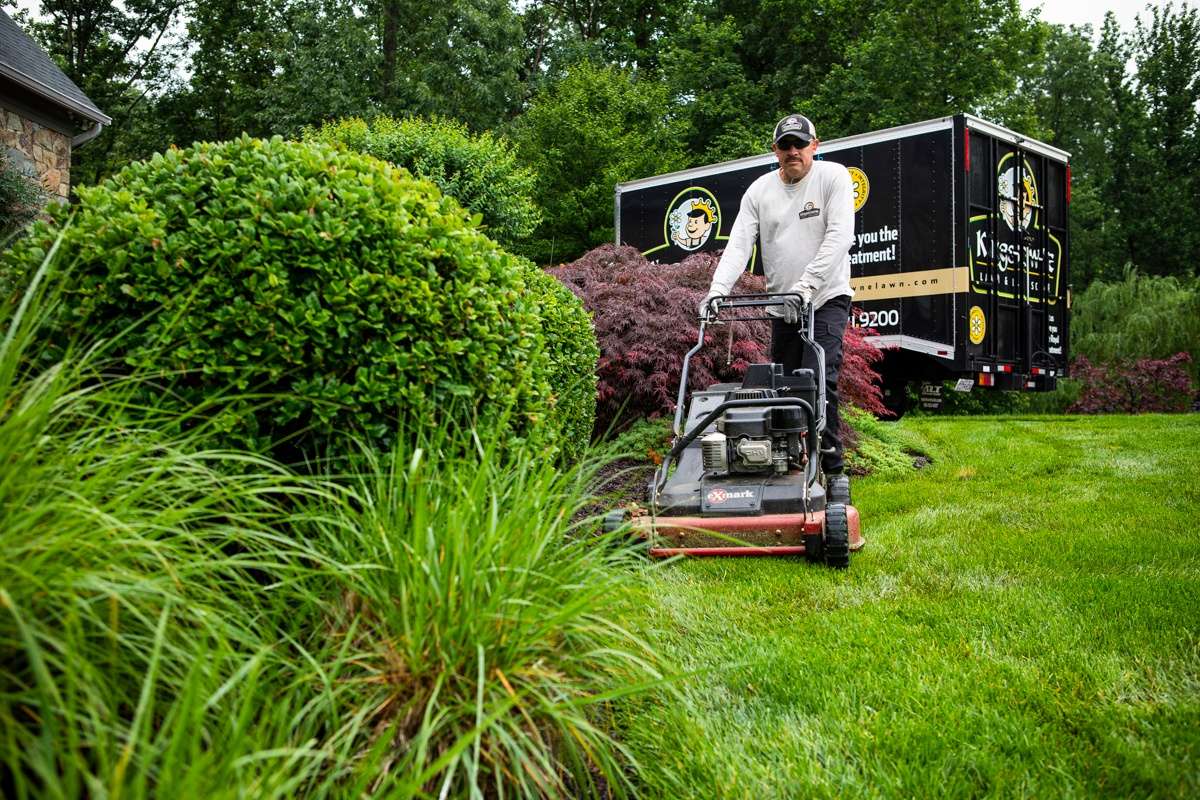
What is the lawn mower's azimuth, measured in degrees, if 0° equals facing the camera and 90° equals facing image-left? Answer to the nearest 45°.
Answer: approximately 0°

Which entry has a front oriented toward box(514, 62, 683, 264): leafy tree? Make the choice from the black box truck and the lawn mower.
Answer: the black box truck

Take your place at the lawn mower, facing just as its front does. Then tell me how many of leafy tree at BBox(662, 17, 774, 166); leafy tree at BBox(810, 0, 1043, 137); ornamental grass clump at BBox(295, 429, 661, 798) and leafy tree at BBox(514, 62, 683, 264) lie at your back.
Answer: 3

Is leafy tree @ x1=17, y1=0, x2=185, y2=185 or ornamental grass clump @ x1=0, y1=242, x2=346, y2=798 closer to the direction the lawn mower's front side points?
the ornamental grass clump

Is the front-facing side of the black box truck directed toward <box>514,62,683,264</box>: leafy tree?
yes

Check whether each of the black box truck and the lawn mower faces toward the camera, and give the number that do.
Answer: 1

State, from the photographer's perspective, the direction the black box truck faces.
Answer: facing away from the viewer and to the left of the viewer

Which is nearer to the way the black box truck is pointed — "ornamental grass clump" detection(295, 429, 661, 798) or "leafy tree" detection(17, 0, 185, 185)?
the leafy tree

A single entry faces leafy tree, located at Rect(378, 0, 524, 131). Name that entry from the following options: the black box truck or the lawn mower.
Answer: the black box truck

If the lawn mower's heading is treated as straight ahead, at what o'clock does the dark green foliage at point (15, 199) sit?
The dark green foliage is roughly at 4 o'clock from the lawn mower.

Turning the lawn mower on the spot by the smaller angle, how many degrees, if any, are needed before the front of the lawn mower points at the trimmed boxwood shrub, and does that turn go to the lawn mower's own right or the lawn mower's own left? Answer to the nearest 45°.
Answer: approximately 45° to the lawn mower's own right

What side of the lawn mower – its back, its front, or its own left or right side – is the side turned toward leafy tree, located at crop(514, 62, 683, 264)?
back
